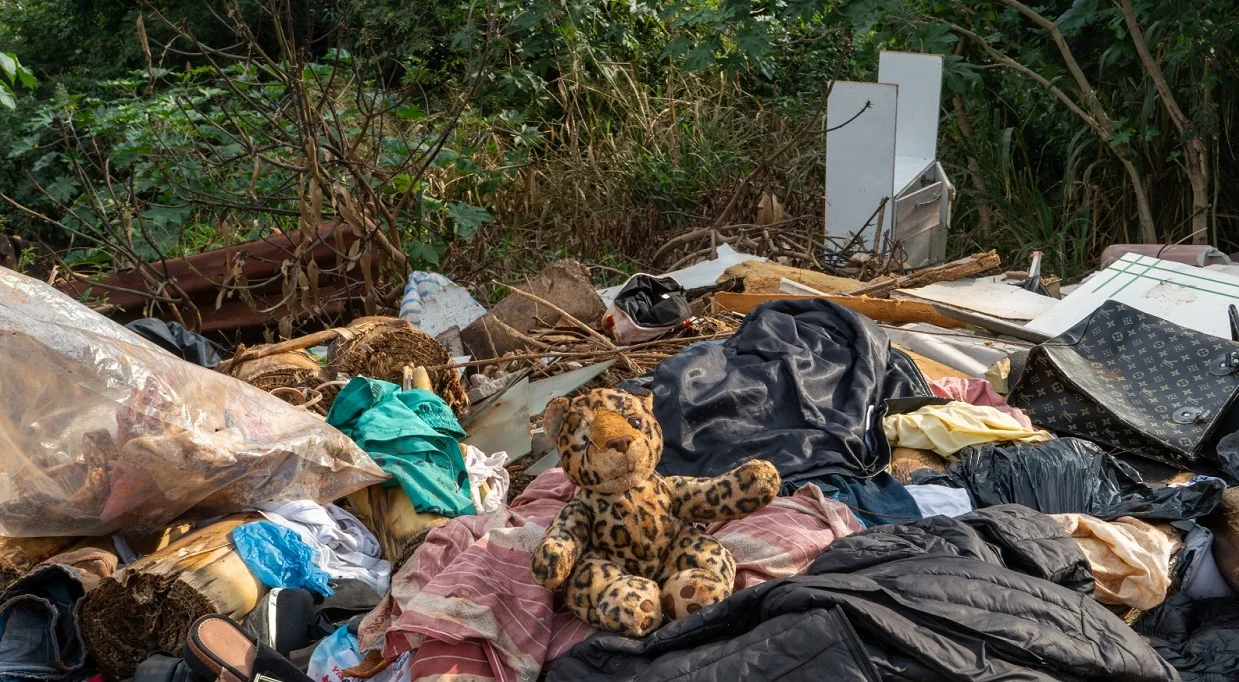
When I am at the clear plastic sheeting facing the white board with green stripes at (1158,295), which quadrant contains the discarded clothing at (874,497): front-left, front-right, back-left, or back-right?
front-right

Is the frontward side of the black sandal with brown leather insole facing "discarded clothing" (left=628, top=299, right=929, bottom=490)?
no

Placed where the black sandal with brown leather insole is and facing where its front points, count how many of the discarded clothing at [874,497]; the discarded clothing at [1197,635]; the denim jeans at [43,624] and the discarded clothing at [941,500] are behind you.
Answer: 1

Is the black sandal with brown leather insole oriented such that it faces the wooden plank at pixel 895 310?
no

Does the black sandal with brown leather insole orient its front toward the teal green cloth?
no

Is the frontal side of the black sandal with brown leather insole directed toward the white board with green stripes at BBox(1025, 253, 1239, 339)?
no
